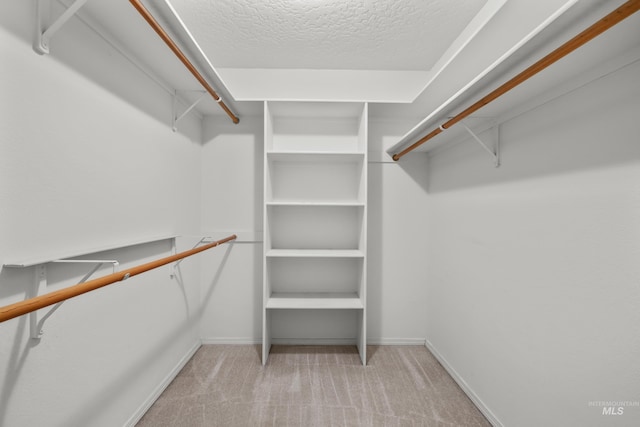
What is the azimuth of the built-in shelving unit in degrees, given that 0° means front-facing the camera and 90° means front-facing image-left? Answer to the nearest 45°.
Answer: approximately 0°

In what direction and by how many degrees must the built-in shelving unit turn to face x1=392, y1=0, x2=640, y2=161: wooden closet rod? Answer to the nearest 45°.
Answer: approximately 45° to its left

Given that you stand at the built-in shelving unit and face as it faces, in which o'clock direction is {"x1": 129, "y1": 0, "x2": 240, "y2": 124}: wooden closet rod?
The wooden closet rod is roughly at 1 o'clock from the built-in shelving unit.

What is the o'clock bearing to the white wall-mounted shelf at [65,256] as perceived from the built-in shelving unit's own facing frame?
The white wall-mounted shelf is roughly at 1 o'clock from the built-in shelving unit.
